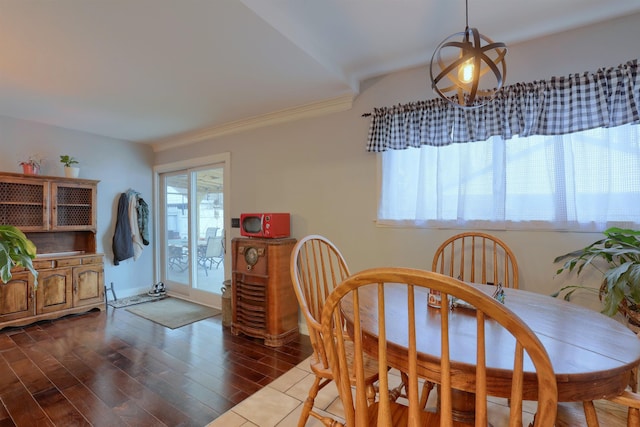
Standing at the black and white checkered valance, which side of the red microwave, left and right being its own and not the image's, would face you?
left

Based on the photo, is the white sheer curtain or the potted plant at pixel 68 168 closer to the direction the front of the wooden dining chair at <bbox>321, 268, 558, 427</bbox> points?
the white sheer curtain

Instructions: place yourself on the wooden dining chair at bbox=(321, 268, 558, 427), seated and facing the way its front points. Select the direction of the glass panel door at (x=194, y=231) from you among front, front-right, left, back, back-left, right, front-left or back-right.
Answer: left

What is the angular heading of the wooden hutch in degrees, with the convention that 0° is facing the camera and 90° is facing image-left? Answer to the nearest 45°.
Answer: approximately 315°

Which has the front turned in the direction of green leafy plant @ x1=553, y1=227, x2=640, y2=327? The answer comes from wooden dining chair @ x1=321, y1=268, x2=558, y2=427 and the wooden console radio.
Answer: the wooden dining chair

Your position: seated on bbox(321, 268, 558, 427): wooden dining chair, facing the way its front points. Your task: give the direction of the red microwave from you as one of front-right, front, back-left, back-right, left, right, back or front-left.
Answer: left

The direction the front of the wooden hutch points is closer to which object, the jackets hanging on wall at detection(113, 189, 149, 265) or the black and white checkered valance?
the black and white checkered valance

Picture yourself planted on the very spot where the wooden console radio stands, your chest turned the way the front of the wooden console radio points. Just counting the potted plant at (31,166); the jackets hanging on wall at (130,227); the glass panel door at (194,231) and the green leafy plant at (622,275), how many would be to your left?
1

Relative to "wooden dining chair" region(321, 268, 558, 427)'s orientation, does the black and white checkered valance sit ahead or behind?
ahead

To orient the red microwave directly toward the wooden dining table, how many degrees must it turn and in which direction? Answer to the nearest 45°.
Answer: approximately 45° to its left

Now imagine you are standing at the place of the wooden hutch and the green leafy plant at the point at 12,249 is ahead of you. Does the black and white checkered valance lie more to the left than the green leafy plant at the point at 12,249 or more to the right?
left

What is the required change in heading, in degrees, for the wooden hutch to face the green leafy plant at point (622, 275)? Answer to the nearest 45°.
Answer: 0° — it already faces it

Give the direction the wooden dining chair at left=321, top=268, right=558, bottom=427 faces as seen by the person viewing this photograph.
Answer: facing away from the viewer and to the right of the viewer

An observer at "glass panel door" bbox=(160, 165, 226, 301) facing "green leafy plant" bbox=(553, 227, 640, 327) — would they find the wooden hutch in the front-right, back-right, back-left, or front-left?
back-right

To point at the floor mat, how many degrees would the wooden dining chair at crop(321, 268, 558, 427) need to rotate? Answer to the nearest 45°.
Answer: approximately 90° to its left

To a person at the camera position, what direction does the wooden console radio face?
facing the viewer and to the left of the viewer

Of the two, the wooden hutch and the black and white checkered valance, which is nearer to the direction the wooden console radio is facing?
the wooden hutch

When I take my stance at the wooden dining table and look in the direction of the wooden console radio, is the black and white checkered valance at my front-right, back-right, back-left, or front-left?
front-right

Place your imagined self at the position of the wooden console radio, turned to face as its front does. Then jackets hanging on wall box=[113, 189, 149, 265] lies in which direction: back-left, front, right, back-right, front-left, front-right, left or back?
right

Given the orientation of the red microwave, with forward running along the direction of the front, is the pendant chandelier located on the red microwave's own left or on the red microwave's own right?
on the red microwave's own left

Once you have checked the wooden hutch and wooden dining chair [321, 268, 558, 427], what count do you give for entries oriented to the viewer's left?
0

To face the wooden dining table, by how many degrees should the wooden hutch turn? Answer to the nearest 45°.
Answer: approximately 45° to its right
